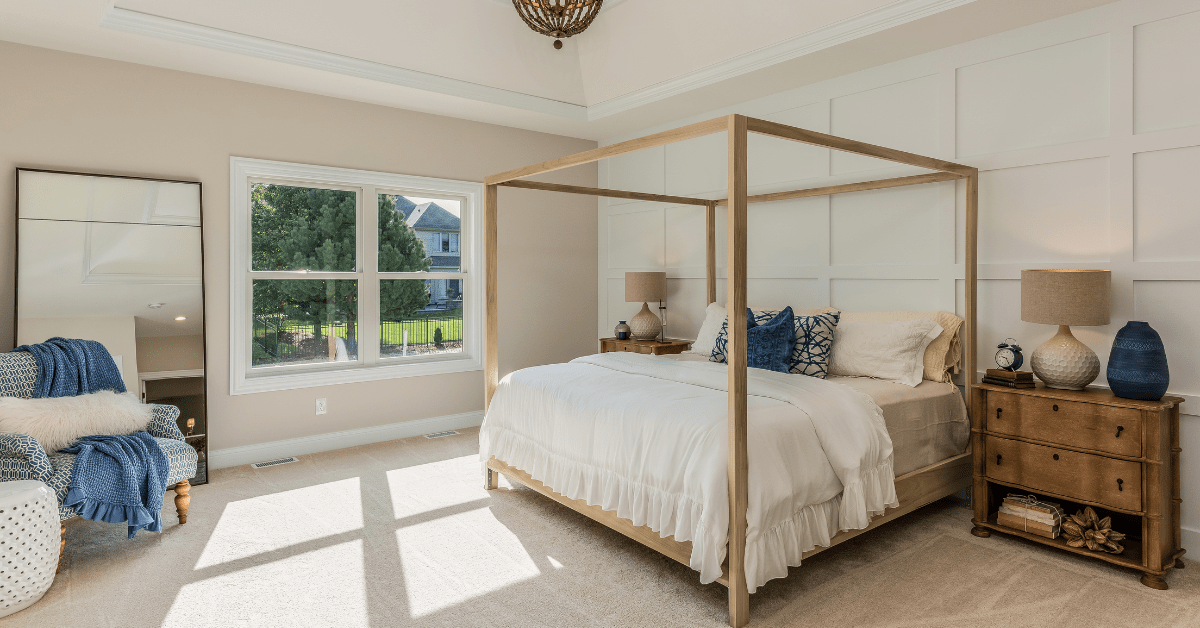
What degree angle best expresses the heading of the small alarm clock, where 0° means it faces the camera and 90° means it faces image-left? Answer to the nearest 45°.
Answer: approximately 45°

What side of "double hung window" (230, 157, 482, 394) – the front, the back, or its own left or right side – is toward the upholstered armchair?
right

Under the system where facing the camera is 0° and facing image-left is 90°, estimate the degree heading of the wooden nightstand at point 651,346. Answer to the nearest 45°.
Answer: approximately 45°
